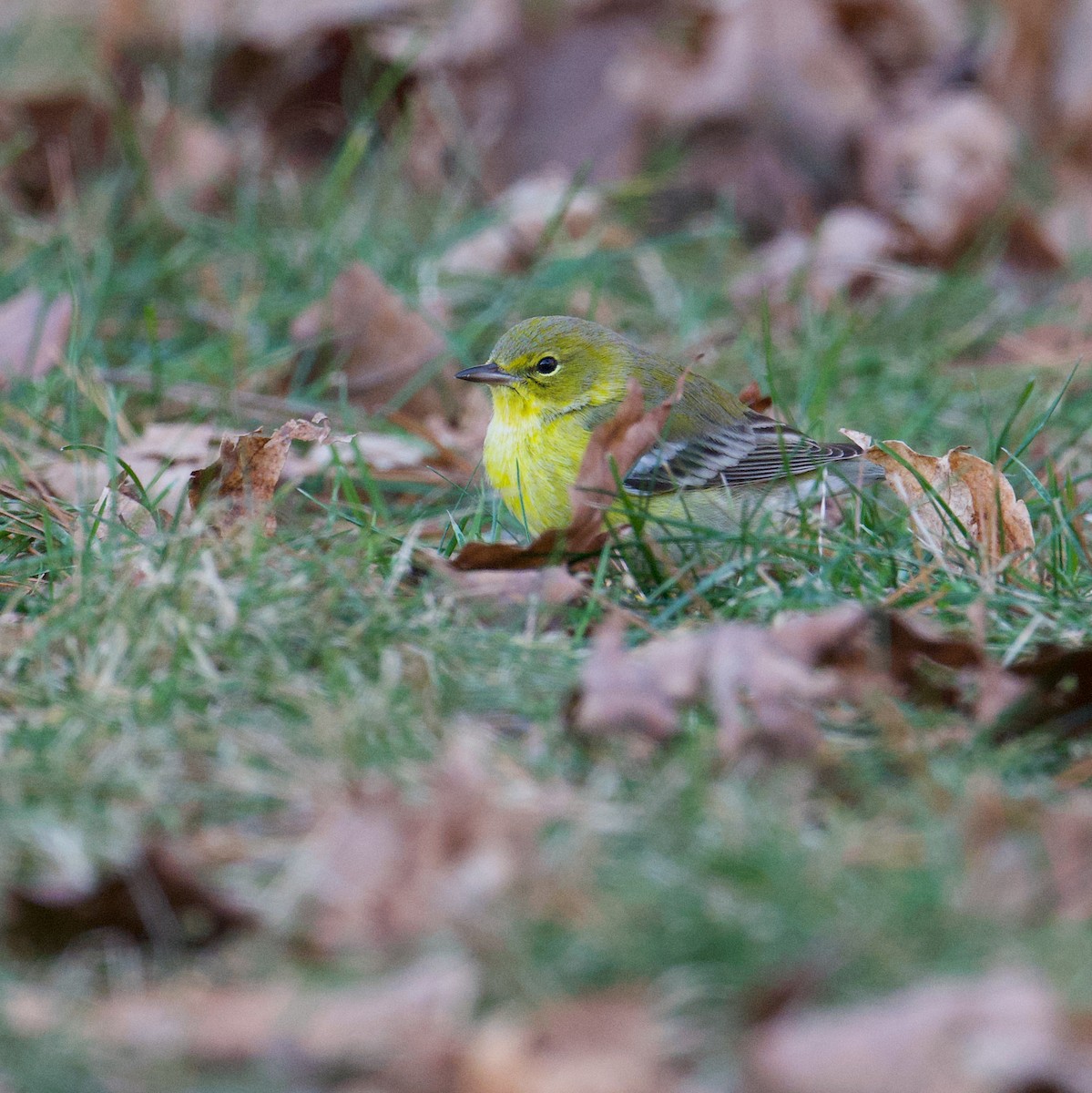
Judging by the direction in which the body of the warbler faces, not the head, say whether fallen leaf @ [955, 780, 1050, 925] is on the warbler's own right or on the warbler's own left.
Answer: on the warbler's own left

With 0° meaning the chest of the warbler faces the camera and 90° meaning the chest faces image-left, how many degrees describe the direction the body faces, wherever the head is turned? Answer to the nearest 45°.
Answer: approximately 90°

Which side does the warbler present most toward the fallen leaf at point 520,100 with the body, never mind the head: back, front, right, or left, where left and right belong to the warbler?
right

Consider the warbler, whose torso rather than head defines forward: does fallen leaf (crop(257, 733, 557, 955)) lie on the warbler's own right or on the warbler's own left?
on the warbler's own left

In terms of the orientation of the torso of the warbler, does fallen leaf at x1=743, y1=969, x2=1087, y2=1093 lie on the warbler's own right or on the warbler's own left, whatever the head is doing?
on the warbler's own left

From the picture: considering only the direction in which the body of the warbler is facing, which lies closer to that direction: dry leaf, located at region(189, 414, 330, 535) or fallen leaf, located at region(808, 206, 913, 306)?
the dry leaf

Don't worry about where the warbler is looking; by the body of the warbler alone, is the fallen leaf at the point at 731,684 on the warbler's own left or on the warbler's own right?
on the warbler's own left

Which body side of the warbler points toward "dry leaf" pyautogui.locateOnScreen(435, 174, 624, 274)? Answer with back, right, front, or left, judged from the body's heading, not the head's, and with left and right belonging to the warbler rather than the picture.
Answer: right

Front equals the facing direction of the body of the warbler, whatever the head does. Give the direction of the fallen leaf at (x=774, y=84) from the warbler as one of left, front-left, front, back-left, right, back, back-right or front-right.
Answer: right

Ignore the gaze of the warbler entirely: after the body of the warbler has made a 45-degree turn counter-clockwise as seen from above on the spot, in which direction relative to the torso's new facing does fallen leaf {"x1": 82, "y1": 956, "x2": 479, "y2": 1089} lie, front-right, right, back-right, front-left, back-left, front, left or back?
front-left

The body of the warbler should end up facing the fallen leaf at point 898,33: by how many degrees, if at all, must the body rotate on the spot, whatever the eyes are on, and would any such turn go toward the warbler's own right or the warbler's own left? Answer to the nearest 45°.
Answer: approximately 90° to the warbler's own right

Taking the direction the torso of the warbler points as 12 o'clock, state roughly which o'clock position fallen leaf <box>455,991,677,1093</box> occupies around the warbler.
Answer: The fallen leaf is roughly at 9 o'clock from the warbler.

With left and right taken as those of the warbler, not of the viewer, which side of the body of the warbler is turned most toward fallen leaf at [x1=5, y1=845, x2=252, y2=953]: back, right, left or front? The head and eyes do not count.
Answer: left
